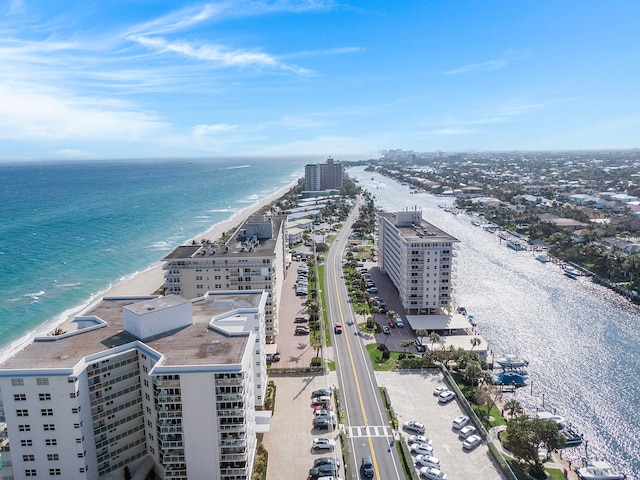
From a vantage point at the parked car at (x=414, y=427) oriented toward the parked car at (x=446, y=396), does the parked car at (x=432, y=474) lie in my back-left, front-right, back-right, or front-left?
back-right
